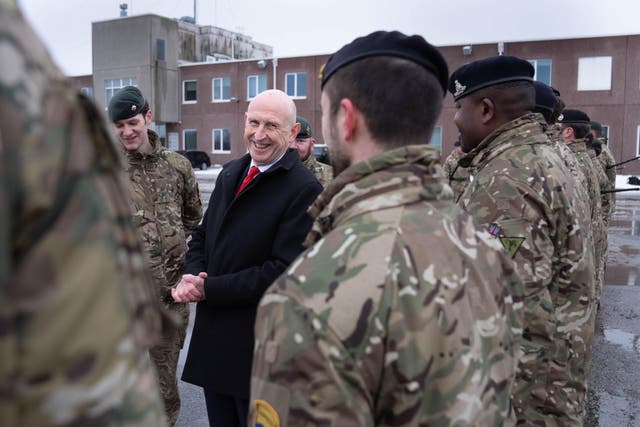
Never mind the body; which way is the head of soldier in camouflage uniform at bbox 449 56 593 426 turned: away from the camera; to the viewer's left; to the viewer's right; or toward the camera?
to the viewer's left

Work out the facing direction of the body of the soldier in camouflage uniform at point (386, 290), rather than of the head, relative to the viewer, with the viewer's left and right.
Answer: facing away from the viewer and to the left of the viewer

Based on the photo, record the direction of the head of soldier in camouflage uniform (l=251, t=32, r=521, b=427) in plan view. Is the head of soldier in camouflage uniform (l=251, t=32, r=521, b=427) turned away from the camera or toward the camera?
away from the camera

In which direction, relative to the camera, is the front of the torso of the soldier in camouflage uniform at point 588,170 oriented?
to the viewer's left

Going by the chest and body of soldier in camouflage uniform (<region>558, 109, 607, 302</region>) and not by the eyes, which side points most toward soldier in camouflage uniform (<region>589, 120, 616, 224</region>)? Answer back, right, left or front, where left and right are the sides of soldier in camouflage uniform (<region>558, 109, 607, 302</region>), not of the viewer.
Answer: right

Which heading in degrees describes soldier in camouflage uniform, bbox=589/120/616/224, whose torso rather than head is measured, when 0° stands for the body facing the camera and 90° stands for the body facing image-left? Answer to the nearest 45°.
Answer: approximately 90°

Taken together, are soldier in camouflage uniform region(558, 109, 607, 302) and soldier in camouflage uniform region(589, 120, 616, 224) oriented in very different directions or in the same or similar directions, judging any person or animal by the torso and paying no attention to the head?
same or similar directions

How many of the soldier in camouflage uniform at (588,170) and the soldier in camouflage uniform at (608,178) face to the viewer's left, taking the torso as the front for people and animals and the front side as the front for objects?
2

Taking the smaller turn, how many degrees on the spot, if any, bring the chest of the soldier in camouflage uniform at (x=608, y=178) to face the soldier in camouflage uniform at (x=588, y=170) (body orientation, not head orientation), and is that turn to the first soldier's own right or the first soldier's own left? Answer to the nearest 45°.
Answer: approximately 90° to the first soldier's own left
